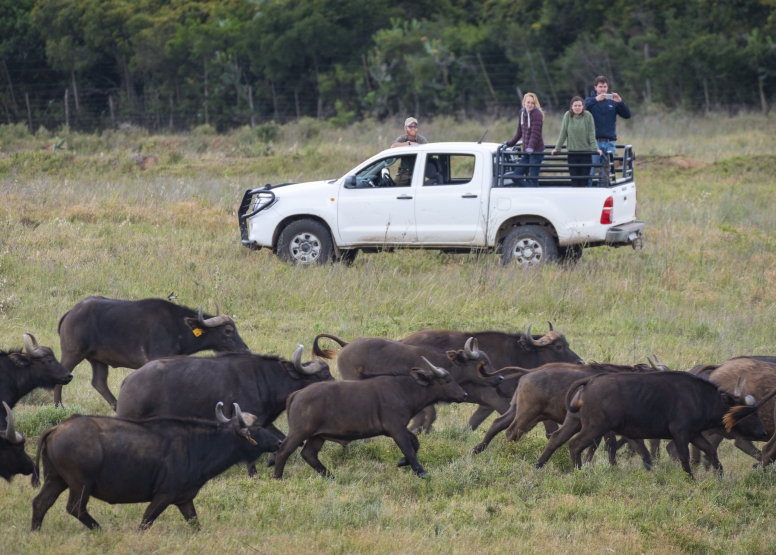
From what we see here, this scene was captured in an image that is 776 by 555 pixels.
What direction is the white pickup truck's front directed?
to the viewer's left

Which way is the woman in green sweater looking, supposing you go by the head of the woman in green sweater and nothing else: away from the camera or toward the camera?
toward the camera

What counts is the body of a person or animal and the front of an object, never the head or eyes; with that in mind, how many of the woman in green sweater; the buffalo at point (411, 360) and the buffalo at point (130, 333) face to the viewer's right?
2

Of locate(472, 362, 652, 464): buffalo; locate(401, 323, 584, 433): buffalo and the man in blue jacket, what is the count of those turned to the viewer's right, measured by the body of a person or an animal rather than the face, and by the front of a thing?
2

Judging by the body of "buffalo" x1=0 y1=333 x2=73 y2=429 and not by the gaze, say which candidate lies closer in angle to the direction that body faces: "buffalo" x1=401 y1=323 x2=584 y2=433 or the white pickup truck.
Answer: the buffalo

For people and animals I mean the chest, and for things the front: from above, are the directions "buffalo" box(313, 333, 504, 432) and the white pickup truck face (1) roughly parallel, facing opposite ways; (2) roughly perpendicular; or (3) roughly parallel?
roughly parallel, facing opposite ways

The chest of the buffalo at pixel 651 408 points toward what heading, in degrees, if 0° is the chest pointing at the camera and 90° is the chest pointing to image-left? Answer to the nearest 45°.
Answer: approximately 270°

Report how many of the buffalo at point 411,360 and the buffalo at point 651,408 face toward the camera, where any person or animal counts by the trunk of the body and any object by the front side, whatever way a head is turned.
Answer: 0

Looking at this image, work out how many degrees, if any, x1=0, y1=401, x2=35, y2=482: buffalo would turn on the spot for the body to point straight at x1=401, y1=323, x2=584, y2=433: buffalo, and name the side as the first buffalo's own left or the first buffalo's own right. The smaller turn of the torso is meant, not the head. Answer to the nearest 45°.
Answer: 0° — it already faces it

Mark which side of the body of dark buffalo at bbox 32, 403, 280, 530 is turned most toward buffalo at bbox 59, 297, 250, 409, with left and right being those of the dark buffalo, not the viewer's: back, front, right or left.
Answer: left

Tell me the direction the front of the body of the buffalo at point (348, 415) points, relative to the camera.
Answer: to the viewer's right

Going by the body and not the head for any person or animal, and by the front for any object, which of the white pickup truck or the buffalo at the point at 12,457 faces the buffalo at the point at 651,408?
the buffalo at the point at 12,457

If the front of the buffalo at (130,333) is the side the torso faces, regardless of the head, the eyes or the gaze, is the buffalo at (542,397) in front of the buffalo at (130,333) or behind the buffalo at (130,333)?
in front

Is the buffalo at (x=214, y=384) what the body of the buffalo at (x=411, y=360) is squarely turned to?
no

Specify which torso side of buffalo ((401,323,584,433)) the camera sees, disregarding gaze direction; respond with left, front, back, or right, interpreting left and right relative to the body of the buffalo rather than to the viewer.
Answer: right

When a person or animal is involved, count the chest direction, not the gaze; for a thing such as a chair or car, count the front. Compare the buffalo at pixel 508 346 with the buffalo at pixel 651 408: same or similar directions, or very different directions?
same or similar directions

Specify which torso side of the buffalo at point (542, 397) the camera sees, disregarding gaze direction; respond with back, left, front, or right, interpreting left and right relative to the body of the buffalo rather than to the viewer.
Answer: right

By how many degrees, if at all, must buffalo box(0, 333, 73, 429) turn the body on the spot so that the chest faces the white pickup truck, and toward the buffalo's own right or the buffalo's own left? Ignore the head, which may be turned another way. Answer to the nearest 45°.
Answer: approximately 45° to the buffalo's own left

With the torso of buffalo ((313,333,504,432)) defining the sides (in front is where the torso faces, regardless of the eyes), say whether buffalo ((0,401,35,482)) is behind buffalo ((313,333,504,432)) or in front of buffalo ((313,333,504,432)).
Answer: behind

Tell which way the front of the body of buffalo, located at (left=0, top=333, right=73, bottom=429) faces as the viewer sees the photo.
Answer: to the viewer's right

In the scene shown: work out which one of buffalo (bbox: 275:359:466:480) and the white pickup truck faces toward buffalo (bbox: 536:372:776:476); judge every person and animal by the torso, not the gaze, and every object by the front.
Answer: buffalo (bbox: 275:359:466:480)
